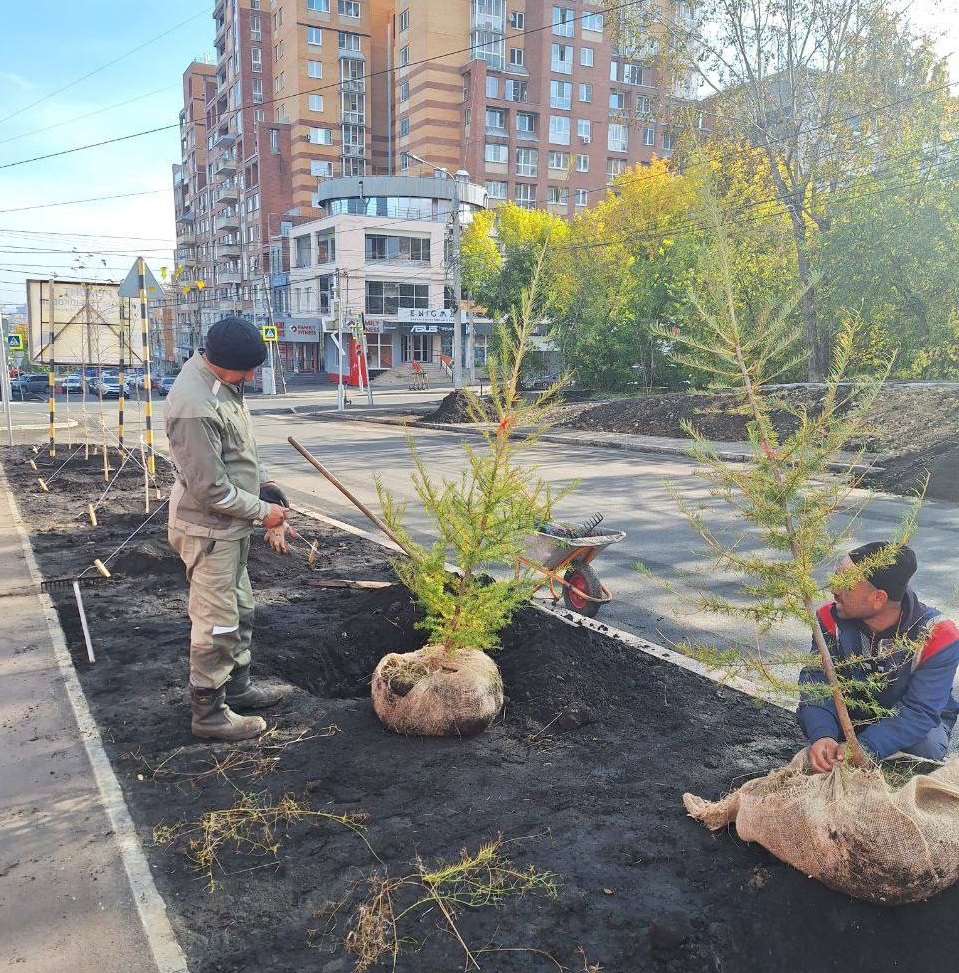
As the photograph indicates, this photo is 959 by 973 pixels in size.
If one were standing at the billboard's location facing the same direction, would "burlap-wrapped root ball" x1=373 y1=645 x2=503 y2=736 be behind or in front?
behind

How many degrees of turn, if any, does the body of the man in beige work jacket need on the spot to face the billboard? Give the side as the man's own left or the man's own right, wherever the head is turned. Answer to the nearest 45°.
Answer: approximately 90° to the man's own left

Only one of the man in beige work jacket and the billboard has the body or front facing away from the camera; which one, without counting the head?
the billboard

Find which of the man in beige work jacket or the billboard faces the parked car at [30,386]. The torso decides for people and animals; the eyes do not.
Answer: the billboard

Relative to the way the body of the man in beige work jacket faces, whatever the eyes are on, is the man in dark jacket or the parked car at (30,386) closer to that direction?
the man in dark jacket

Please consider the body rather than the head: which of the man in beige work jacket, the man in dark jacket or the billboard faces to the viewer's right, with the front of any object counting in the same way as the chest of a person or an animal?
the man in beige work jacket

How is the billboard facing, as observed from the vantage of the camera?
facing away from the viewer

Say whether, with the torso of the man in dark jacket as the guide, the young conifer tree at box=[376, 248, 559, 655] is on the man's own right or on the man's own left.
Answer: on the man's own right

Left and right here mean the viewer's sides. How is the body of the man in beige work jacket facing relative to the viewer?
facing to the right of the viewer

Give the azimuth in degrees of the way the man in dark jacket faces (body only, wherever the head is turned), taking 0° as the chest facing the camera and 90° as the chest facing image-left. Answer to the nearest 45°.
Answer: approximately 45°

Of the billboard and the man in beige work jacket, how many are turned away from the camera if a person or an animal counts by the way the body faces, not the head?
1

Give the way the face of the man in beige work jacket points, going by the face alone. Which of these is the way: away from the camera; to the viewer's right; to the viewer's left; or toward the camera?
to the viewer's right
